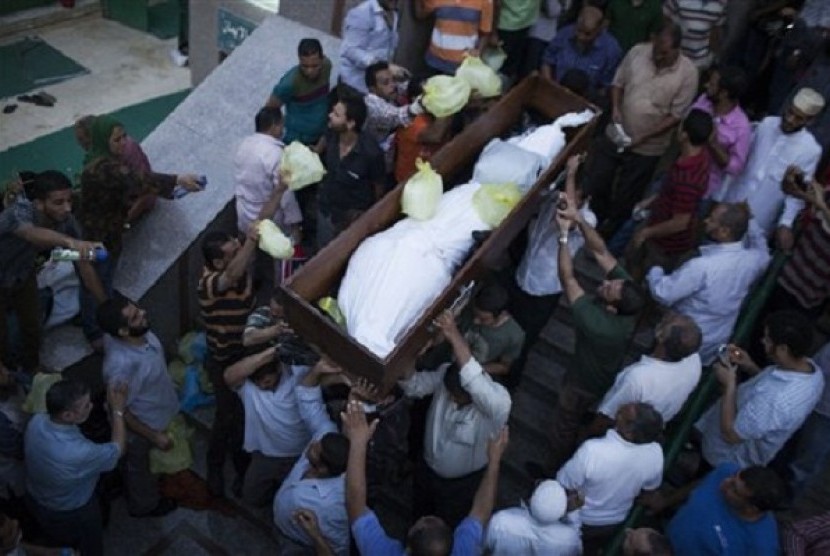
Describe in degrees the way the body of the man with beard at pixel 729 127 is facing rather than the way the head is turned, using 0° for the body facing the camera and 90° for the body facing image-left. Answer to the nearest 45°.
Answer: approximately 90°

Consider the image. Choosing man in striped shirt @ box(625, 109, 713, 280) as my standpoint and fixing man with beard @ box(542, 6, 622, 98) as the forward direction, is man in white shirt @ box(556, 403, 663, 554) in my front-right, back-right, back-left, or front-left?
back-left

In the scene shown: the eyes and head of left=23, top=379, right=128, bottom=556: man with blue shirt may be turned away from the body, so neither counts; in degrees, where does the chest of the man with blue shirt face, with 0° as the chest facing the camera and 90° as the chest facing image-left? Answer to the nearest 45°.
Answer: approximately 225°

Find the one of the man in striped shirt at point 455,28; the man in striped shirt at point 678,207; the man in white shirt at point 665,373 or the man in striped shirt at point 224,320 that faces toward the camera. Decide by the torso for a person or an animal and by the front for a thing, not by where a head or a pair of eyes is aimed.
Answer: the man in striped shirt at point 455,28

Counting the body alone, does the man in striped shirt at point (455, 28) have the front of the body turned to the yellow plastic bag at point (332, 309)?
yes

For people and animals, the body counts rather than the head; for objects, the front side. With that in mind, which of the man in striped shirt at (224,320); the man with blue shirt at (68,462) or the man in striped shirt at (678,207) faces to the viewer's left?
the man in striped shirt at (678,207)

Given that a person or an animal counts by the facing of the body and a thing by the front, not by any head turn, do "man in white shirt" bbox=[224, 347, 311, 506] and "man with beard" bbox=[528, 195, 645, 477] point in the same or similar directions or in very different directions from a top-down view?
very different directions

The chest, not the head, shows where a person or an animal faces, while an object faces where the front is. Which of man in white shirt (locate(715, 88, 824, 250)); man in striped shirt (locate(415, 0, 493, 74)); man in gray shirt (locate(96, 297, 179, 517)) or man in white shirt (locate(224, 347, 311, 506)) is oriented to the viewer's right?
man in gray shirt (locate(96, 297, 179, 517))

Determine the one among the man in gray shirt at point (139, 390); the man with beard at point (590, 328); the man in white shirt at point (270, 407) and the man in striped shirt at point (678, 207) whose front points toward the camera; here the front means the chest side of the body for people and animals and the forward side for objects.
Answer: the man in white shirt at point (270, 407)

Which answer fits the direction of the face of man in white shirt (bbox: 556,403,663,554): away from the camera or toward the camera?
away from the camera

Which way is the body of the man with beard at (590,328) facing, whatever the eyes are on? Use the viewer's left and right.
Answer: facing away from the viewer and to the left of the viewer

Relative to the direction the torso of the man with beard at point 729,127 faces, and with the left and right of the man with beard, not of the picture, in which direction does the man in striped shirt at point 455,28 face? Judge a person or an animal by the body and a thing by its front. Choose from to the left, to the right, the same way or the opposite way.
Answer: to the left

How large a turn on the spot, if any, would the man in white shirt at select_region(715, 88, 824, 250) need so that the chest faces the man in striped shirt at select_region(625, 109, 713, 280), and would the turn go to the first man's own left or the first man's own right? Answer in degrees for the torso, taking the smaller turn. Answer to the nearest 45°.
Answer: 0° — they already face them

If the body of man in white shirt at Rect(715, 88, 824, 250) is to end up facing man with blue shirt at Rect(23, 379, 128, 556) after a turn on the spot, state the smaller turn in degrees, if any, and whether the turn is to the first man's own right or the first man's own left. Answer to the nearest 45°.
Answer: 0° — they already face them

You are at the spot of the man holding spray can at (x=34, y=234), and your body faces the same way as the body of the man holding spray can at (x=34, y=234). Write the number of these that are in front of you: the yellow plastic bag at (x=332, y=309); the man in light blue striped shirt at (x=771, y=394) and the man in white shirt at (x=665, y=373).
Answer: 3
